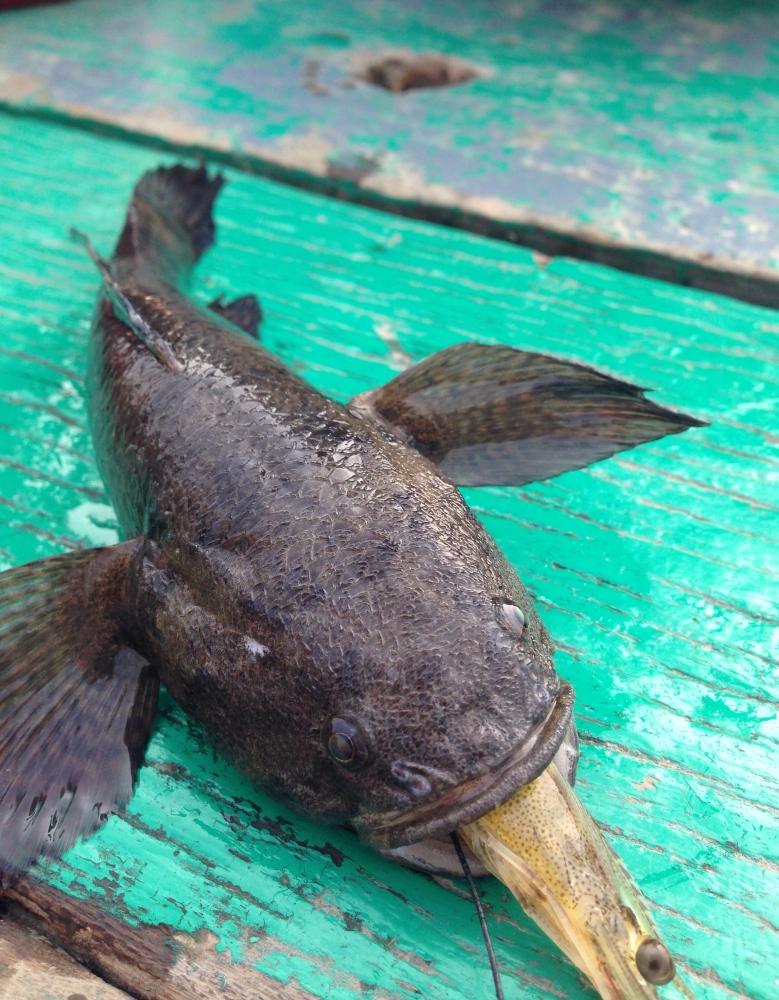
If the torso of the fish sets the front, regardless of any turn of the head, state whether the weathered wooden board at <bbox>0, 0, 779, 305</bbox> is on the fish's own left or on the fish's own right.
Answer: on the fish's own left
